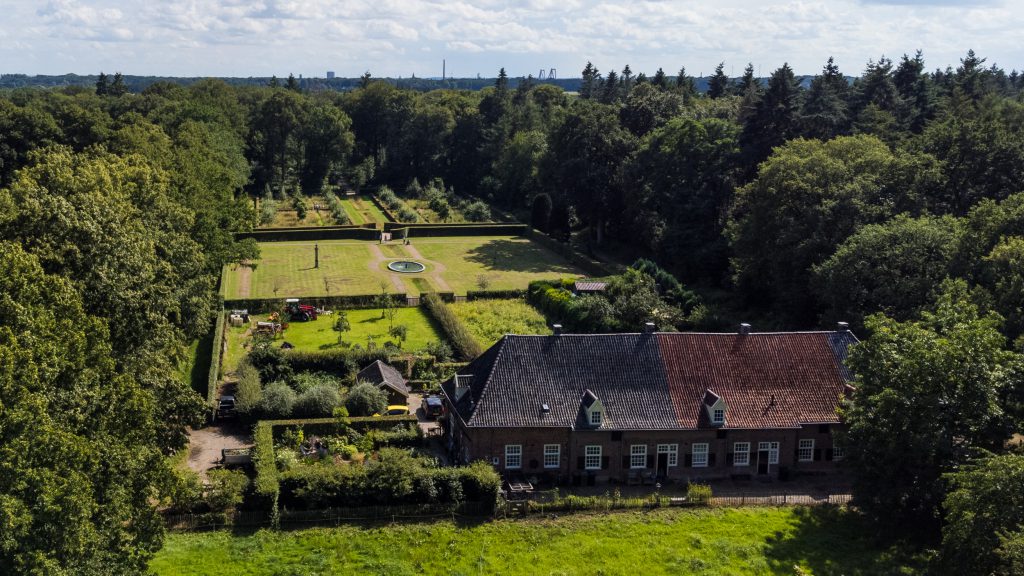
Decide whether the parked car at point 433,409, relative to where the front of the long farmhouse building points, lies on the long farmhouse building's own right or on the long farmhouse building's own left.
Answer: on the long farmhouse building's own right

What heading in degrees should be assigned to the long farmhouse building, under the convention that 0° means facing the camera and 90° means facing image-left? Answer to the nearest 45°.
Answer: approximately 0°

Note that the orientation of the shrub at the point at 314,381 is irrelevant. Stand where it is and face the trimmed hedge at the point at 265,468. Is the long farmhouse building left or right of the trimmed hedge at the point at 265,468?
left

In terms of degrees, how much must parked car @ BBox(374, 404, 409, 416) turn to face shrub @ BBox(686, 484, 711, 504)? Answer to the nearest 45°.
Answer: approximately 135° to its left

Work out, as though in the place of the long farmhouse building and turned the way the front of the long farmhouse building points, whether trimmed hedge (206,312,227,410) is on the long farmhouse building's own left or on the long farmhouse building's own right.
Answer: on the long farmhouse building's own right

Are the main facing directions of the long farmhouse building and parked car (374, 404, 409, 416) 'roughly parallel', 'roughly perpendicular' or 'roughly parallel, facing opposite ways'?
roughly perpendicular

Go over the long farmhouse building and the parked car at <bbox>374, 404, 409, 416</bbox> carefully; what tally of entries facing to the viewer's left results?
1

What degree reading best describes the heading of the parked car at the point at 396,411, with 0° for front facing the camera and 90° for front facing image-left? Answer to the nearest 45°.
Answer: approximately 90°

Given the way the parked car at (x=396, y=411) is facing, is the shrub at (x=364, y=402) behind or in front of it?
in front

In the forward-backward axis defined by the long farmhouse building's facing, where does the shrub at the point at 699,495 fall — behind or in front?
in front
